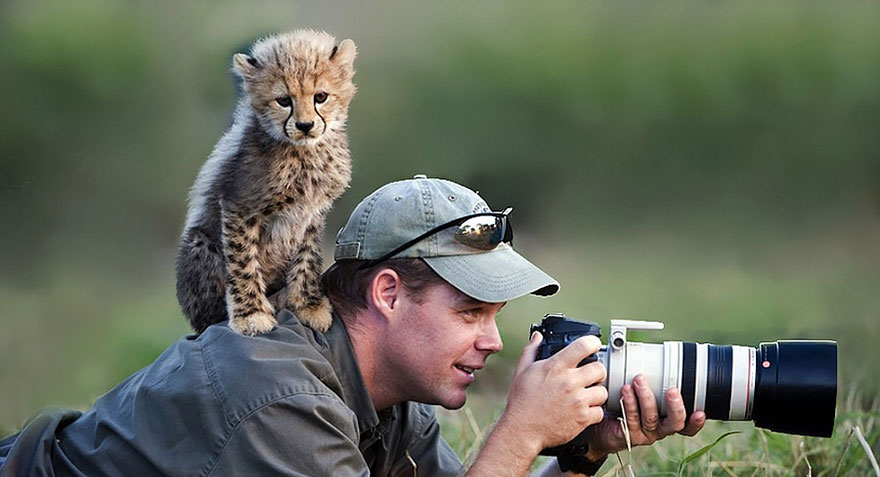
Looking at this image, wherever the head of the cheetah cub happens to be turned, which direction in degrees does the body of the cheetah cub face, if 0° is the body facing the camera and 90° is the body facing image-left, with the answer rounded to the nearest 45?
approximately 315°
